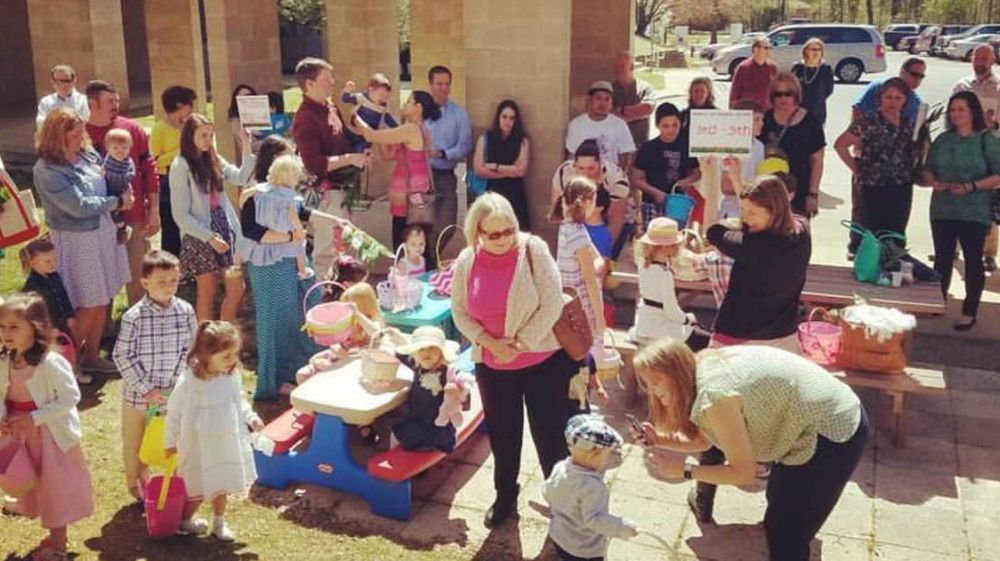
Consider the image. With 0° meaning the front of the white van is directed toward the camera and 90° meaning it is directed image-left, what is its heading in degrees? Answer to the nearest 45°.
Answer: approximately 90°

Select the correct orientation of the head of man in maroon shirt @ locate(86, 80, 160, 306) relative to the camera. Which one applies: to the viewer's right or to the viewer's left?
to the viewer's right

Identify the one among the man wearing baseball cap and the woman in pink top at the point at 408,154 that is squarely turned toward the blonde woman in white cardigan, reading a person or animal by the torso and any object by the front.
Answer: the man wearing baseball cap

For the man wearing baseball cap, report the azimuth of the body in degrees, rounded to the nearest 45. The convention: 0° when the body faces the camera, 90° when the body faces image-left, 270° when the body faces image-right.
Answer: approximately 0°

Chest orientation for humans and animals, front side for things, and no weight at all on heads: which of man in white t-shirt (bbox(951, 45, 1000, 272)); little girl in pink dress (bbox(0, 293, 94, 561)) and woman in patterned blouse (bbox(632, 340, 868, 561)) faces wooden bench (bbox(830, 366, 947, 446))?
the man in white t-shirt

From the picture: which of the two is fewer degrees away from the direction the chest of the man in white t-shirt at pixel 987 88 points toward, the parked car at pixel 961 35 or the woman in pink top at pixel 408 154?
the woman in pink top

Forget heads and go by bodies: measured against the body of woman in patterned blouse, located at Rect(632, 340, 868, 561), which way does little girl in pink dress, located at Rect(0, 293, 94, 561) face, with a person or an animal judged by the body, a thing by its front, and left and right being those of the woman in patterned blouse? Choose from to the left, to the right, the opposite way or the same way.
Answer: to the left

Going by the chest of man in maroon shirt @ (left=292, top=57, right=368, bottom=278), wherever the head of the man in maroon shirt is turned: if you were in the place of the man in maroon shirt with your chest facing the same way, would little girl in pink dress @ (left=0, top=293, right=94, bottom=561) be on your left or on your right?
on your right

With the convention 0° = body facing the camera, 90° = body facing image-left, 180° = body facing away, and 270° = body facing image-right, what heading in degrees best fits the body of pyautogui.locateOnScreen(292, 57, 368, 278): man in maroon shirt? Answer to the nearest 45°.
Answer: approximately 270°

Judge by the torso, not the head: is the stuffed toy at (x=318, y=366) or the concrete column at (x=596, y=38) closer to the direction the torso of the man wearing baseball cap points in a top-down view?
the stuffed toy

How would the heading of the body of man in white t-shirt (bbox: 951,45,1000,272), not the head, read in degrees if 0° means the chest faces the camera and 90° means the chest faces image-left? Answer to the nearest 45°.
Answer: approximately 0°

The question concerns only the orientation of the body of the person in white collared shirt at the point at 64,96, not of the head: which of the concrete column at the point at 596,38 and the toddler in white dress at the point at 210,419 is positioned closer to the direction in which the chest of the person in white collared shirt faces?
the toddler in white dress

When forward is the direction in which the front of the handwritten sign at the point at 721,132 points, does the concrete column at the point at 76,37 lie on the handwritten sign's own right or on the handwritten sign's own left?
on the handwritten sign's own right
